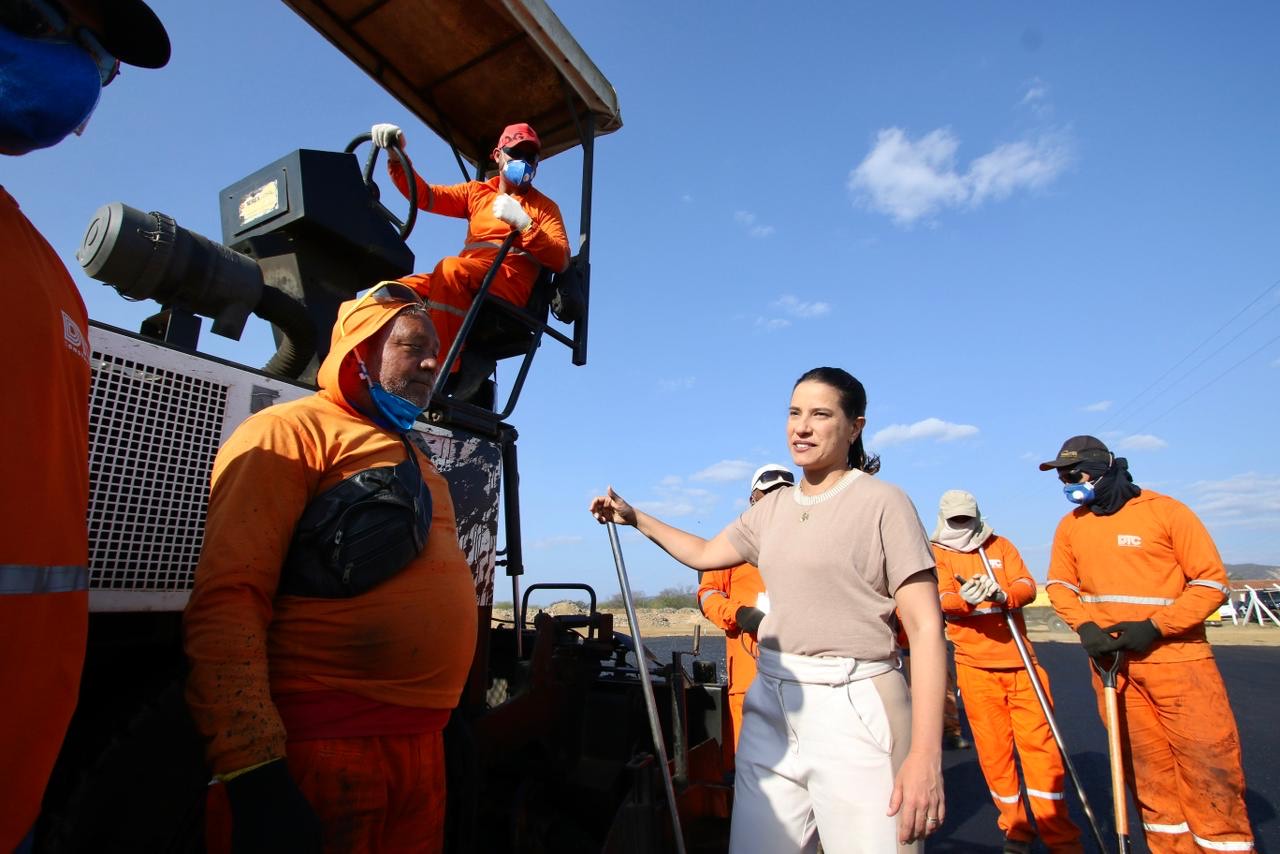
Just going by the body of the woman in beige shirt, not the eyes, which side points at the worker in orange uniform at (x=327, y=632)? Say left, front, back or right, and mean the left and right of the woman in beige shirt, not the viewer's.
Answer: front

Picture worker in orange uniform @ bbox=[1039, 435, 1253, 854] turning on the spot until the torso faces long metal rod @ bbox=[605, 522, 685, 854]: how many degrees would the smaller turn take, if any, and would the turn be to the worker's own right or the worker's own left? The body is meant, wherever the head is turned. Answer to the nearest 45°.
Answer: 0° — they already face it

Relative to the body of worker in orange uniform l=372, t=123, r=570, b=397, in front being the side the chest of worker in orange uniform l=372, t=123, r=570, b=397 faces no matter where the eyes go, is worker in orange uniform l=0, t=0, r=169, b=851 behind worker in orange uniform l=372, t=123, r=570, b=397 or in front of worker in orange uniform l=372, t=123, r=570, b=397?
in front

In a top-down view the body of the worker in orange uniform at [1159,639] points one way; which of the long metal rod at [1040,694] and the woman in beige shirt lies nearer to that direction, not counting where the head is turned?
the woman in beige shirt

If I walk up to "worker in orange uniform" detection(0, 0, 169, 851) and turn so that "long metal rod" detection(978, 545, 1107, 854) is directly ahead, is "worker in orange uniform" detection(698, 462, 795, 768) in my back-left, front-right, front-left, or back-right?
front-left

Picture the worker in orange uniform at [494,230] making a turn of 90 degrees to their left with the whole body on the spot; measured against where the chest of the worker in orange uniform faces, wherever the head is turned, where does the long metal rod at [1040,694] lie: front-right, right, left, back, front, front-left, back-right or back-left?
front-left

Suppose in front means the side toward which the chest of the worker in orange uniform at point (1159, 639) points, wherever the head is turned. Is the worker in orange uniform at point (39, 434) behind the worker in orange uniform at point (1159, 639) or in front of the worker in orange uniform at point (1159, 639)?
in front

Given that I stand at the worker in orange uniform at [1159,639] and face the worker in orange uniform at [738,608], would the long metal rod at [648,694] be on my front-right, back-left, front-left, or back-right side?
front-left

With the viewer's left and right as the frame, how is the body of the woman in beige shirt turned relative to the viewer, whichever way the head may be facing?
facing the viewer and to the left of the viewer

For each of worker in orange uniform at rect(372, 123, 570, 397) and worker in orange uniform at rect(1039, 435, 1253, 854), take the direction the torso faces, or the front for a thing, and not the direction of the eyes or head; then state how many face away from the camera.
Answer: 0

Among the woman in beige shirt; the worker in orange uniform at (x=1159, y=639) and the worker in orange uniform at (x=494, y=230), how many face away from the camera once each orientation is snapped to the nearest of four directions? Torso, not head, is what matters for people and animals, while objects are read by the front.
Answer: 0

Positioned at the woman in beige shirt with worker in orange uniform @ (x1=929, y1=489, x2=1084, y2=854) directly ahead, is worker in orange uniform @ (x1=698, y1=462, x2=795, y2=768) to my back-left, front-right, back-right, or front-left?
front-left

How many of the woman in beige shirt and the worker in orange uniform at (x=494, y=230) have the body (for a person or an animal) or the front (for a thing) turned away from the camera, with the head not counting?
0

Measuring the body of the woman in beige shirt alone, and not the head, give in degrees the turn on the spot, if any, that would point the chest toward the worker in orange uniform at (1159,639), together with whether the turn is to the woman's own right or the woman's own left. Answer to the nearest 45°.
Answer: approximately 180°
